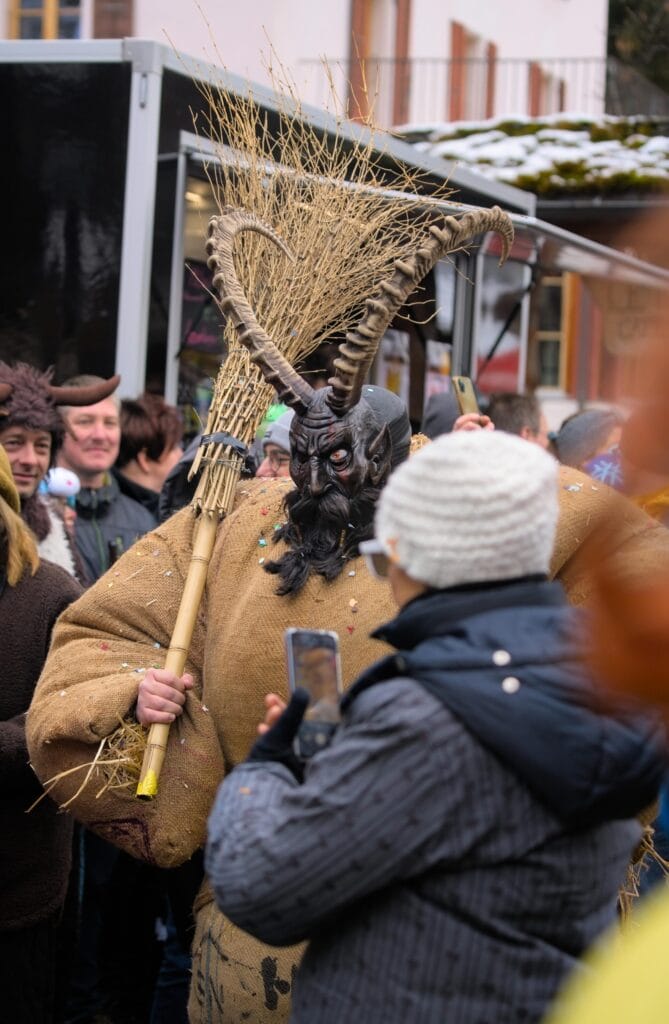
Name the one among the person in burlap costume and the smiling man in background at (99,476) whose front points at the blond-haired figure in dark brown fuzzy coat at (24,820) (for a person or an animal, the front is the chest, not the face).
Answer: the smiling man in background

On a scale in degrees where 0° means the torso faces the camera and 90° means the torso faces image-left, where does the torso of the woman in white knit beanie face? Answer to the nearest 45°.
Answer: approximately 135°

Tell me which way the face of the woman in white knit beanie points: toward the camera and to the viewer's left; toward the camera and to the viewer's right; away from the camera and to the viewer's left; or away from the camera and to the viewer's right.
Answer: away from the camera and to the viewer's left

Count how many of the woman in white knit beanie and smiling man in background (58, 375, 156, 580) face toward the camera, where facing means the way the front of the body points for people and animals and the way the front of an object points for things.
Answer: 1

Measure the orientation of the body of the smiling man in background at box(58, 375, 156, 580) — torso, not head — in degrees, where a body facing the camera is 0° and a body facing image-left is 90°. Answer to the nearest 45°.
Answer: approximately 0°
